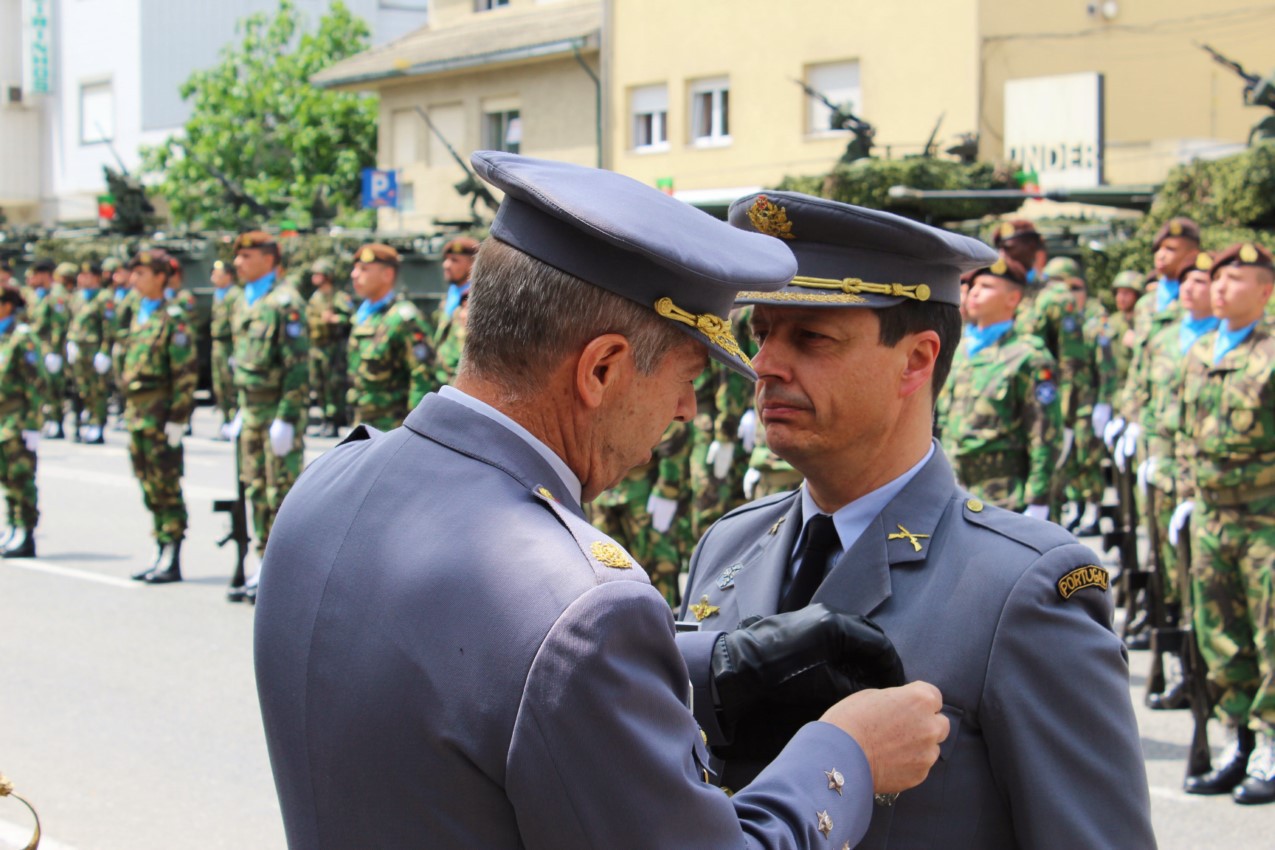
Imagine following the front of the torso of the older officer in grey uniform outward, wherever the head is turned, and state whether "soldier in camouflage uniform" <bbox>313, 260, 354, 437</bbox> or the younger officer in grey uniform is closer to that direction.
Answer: the younger officer in grey uniform

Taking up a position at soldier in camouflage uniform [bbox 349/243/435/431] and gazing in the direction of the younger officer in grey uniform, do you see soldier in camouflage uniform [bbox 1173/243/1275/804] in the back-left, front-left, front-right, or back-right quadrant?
front-left

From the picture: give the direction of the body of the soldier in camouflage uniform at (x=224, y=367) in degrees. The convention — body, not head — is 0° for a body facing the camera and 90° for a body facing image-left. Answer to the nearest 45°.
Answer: approximately 45°

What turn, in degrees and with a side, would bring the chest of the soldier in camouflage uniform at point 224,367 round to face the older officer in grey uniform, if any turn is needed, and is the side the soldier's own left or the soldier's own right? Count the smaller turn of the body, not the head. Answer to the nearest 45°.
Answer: approximately 45° to the soldier's own left

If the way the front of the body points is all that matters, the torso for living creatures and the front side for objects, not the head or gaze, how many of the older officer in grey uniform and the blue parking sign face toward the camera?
1

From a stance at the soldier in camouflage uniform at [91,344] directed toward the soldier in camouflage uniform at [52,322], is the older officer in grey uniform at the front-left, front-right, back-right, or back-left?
back-left

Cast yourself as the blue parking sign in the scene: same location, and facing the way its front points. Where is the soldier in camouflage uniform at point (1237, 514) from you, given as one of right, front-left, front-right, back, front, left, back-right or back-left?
front

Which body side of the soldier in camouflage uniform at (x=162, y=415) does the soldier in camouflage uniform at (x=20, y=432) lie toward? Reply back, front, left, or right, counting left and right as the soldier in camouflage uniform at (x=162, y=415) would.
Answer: right

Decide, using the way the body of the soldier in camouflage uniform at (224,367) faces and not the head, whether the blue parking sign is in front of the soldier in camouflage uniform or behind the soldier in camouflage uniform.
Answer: behind

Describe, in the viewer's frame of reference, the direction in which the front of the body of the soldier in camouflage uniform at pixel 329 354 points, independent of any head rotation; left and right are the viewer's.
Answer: facing the viewer and to the left of the viewer

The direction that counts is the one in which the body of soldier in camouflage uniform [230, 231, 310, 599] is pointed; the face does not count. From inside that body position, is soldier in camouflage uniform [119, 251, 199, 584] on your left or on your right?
on your right

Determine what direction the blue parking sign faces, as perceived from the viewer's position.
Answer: facing the viewer

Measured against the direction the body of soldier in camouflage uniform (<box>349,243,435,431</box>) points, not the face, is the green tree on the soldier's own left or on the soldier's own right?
on the soldier's own right
